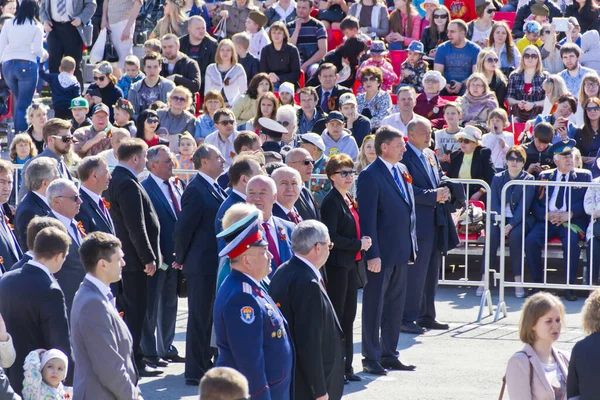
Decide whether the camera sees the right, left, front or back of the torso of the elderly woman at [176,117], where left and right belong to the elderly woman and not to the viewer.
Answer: front

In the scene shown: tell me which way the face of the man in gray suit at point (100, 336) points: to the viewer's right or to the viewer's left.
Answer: to the viewer's right

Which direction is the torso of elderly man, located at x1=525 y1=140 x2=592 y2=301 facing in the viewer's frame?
toward the camera

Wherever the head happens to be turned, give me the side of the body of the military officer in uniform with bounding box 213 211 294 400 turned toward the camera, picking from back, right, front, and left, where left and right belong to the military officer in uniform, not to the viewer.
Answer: right

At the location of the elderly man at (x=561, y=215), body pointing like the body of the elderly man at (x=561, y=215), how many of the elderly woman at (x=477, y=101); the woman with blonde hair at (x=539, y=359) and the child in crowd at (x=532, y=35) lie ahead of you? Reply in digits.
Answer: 1

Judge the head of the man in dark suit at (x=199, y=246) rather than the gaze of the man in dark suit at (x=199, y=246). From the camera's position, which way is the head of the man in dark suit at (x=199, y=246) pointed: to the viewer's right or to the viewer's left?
to the viewer's right

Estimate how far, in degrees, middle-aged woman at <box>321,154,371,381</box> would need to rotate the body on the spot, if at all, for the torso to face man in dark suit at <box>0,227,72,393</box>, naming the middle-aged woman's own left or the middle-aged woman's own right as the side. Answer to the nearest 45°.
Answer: approximately 90° to the middle-aged woman's own right

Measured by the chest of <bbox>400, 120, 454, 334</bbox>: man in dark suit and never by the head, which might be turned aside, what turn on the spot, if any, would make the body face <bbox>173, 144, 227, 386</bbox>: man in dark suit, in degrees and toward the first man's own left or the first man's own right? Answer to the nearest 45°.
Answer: approximately 90° to the first man's own right

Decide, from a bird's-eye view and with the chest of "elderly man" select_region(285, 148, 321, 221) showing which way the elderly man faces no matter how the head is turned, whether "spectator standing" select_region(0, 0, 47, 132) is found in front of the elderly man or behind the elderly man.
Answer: behind

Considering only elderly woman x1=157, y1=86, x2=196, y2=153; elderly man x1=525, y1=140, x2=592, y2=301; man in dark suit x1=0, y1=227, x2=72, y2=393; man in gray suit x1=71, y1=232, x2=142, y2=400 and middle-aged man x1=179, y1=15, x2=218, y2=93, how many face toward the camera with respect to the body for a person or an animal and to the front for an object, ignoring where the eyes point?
3
